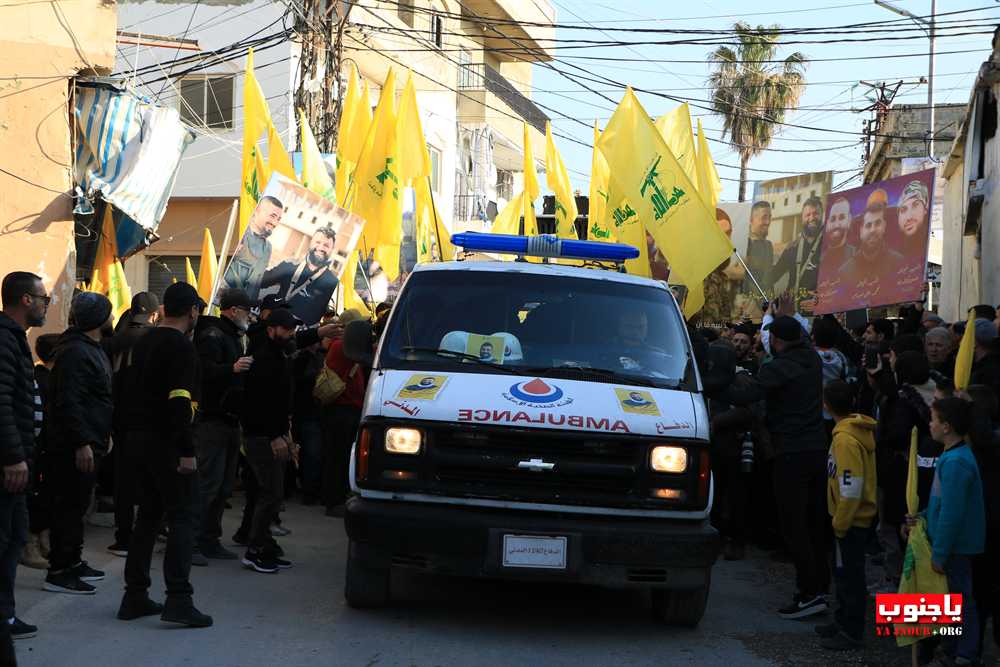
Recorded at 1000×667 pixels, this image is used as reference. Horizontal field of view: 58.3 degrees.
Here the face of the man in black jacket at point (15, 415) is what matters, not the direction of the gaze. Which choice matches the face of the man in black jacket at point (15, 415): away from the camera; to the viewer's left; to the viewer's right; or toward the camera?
to the viewer's right

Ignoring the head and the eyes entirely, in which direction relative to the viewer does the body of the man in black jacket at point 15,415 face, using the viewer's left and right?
facing to the right of the viewer

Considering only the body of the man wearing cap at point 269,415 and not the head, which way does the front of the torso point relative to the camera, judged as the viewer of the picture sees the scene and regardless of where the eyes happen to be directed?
to the viewer's right

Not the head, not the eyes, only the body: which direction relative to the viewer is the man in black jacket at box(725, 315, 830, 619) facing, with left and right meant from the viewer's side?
facing away from the viewer and to the left of the viewer

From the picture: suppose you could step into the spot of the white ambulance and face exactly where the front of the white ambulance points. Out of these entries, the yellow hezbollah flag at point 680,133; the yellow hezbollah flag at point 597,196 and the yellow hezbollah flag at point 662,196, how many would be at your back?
3

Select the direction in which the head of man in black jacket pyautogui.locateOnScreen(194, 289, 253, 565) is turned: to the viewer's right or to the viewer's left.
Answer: to the viewer's right

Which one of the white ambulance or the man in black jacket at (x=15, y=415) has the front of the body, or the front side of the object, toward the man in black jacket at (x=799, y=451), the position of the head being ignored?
the man in black jacket at (x=15, y=415)

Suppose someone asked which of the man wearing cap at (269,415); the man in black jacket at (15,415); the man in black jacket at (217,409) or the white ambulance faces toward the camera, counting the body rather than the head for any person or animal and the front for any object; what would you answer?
the white ambulance

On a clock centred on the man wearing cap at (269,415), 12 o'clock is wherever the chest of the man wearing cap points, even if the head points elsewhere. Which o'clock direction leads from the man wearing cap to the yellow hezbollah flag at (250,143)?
The yellow hezbollah flag is roughly at 9 o'clock from the man wearing cap.

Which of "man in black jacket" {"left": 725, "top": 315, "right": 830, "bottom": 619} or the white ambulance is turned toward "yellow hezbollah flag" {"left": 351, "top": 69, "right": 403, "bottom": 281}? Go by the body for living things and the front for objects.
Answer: the man in black jacket
